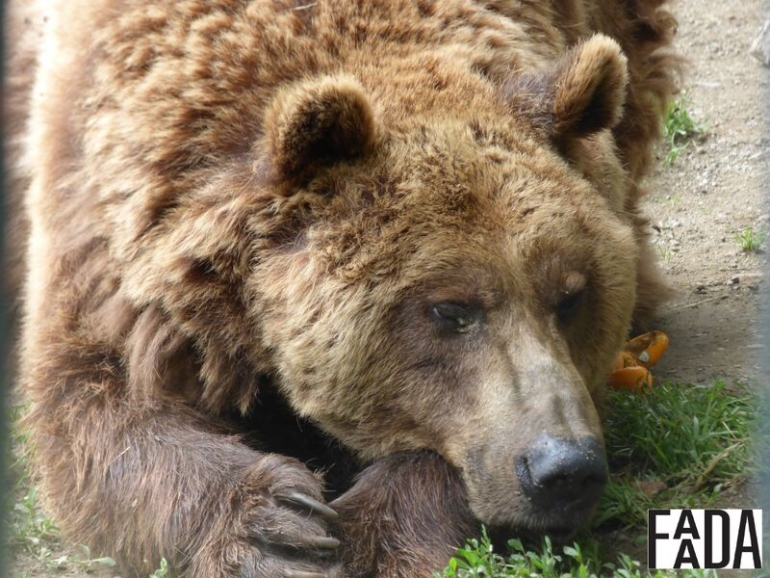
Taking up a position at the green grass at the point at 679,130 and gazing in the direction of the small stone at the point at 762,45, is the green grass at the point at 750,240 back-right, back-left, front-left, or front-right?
back-right

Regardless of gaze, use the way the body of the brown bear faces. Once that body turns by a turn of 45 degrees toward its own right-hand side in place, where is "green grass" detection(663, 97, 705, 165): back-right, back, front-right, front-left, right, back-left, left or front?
back-left

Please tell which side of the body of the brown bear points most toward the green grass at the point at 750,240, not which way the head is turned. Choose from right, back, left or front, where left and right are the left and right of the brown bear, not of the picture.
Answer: left

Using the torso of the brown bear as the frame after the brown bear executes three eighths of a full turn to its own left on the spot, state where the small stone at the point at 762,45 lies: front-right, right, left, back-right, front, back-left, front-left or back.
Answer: front-right
